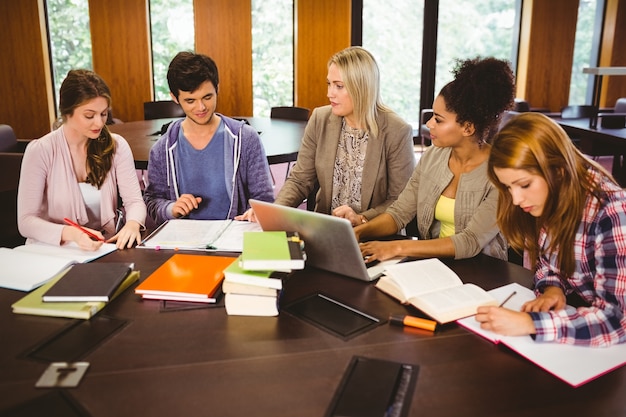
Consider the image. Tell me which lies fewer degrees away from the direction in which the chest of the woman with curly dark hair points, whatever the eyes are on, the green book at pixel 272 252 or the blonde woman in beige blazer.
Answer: the green book

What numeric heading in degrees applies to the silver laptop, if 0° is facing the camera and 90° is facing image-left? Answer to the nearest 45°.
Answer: approximately 225°

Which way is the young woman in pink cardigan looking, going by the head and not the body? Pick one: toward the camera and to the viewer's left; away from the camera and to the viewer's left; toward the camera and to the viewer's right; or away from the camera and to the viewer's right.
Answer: toward the camera and to the viewer's right

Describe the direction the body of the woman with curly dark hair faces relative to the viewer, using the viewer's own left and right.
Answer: facing the viewer and to the left of the viewer

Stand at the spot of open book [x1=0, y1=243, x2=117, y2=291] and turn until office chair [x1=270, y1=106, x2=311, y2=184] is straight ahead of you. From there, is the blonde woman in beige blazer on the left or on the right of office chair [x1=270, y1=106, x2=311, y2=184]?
right

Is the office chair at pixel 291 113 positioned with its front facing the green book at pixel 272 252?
yes

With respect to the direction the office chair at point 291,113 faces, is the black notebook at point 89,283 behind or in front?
in front

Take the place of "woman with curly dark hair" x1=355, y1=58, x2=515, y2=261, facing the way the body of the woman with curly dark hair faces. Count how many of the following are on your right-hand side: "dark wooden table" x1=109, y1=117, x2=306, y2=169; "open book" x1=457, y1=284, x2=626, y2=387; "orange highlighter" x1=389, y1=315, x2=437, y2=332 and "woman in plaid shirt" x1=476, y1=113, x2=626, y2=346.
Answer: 1

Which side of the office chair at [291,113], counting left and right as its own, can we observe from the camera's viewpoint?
front

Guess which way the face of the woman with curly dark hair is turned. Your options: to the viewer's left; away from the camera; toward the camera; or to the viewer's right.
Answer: to the viewer's left

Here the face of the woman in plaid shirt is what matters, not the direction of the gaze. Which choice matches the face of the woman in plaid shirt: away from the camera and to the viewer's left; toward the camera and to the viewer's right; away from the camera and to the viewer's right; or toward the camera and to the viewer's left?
toward the camera and to the viewer's left

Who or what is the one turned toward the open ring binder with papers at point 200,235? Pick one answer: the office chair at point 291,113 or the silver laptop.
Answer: the office chair

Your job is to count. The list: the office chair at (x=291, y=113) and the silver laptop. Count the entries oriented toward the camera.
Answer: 1

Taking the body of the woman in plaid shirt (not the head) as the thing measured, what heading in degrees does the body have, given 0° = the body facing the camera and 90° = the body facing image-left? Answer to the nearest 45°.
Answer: approximately 45°

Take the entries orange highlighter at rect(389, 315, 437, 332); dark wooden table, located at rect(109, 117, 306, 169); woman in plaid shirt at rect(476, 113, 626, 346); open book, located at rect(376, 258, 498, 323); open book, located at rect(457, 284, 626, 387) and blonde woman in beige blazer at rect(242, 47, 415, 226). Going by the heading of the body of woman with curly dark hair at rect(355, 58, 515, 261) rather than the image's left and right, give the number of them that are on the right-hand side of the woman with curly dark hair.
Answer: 2

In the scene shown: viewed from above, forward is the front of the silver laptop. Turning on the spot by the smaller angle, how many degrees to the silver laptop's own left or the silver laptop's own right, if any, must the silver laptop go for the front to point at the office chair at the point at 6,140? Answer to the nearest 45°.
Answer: approximately 90° to the silver laptop's own left
